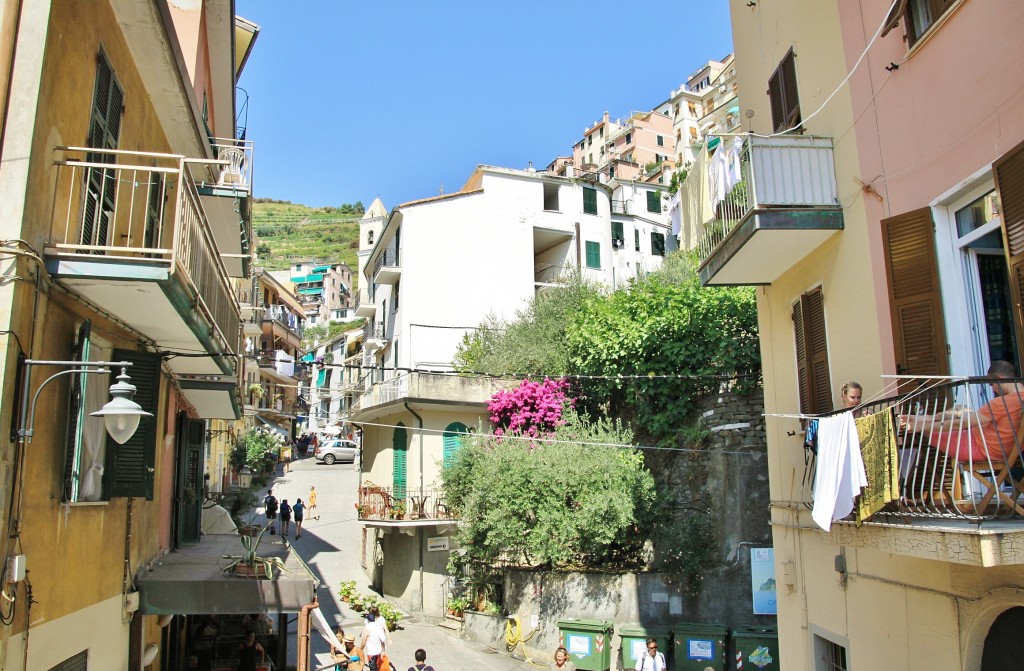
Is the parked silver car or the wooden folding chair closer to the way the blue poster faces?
the wooden folding chair

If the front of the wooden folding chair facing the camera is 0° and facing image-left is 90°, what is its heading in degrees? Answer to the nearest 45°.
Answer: approximately 90°

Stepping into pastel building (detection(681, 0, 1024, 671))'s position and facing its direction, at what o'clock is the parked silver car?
The parked silver car is roughly at 3 o'clock from the pastel building.

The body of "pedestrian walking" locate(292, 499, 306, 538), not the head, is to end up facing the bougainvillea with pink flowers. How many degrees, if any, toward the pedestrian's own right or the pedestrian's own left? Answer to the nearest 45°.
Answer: approximately 135° to the pedestrian's own right

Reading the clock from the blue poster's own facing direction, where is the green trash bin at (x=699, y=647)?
The green trash bin is roughly at 2 o'clock from the blue poster.

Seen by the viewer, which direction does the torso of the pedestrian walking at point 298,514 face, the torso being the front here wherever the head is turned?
away from the camera

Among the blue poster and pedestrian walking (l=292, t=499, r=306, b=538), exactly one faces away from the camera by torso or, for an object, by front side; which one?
the pedestrian walking

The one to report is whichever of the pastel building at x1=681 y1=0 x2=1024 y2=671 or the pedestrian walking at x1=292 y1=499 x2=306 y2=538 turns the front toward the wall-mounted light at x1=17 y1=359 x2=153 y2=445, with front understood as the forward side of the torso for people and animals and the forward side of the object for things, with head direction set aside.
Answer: the pastel building

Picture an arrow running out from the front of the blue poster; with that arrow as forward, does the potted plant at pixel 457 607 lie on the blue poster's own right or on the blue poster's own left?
on the blue poster's own right

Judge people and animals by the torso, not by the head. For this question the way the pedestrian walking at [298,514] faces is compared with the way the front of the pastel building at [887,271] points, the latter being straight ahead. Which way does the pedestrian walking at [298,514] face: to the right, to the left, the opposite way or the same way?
to the right

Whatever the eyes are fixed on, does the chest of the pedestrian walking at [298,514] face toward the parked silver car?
yes

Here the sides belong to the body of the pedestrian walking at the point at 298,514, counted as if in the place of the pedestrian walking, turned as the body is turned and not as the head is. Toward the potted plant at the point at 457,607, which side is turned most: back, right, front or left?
back
